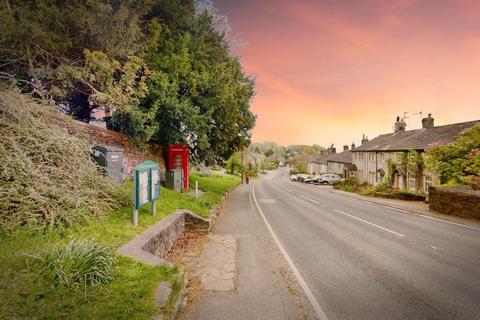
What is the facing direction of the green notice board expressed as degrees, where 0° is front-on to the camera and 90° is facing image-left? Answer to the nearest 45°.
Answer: approximately 315°

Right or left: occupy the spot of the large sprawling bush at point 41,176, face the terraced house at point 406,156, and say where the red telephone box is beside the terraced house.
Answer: left

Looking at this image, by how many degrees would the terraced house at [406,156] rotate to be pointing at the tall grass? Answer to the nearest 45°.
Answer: approximately 45° to its left

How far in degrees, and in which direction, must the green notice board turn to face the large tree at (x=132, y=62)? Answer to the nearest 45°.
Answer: approximately 135° to its left

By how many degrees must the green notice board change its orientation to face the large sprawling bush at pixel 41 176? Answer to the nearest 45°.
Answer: approximately 135° to its right

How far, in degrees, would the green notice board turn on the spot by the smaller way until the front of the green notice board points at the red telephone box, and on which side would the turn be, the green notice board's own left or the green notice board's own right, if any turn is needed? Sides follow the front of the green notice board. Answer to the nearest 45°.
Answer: approximately 135° to the green notice board's own left

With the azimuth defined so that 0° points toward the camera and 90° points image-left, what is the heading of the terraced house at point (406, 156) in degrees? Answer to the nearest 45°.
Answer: approximately 45°
